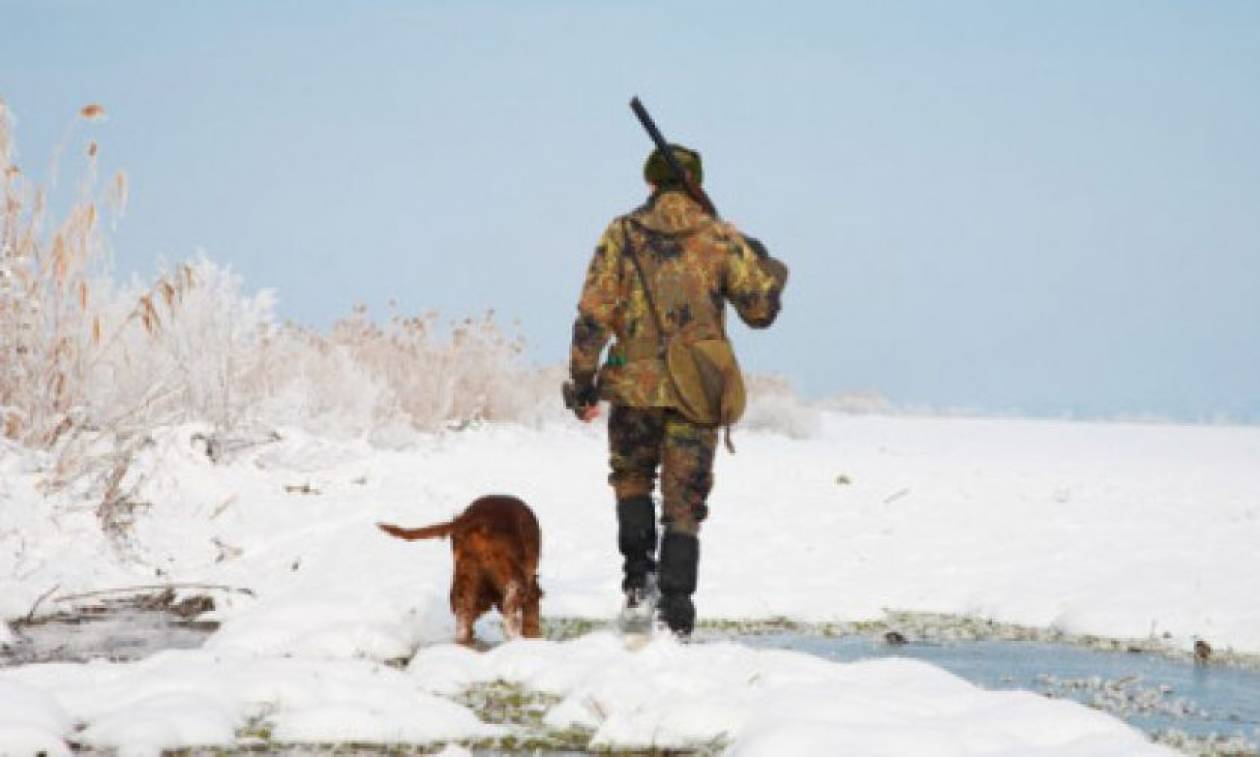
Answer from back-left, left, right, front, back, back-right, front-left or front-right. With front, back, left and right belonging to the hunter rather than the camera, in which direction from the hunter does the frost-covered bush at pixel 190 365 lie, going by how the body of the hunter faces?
front-left

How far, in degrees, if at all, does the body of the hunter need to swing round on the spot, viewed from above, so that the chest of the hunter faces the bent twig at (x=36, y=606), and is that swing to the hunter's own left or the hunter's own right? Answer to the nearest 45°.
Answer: approximately 90° to the hunter's own left

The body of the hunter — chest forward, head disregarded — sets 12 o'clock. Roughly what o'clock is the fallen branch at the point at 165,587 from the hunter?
The fallen branch is roughly at 10 o'clock from the hunter.

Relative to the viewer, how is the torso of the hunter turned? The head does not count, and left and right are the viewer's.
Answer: facing away from the viewer
